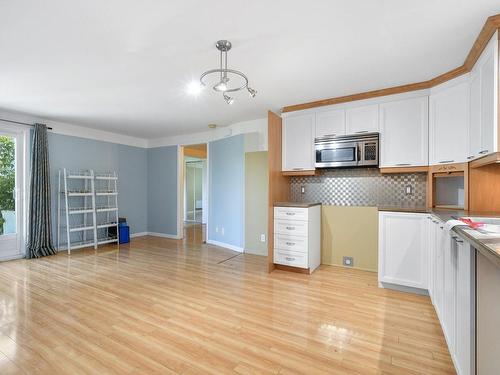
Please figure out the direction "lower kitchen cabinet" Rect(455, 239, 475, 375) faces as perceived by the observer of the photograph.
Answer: facing to the left of the viewer

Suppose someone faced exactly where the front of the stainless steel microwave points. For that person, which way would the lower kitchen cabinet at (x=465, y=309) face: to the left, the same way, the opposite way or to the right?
to the right

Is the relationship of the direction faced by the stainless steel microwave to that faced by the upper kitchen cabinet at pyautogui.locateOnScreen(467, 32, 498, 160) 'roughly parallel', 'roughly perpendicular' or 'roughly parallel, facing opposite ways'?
roughly perpendicular

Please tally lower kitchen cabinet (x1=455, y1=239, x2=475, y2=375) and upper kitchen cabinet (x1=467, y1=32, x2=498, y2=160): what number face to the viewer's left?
2

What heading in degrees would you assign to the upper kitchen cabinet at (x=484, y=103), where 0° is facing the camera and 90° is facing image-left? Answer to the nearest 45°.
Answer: approximately 90°

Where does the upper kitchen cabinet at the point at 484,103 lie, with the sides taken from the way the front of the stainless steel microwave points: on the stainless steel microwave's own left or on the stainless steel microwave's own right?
on the stainless steel microwave's own left

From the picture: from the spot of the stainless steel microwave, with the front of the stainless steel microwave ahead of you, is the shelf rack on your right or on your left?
on your right

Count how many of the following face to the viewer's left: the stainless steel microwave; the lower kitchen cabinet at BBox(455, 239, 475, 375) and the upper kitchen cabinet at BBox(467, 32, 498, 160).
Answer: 2

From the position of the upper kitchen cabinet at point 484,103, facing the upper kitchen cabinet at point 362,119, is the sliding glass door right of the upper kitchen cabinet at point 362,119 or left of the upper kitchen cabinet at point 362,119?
left

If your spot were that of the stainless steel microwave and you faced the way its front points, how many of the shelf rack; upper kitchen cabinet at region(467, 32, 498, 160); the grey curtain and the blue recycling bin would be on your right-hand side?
3

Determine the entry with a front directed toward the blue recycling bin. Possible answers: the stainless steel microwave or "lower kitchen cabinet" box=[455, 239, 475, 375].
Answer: the lower kitchen cabinet

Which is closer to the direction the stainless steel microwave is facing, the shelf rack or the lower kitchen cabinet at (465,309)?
the lower kitchen cabinet
